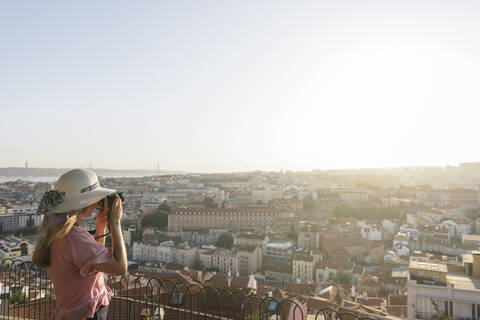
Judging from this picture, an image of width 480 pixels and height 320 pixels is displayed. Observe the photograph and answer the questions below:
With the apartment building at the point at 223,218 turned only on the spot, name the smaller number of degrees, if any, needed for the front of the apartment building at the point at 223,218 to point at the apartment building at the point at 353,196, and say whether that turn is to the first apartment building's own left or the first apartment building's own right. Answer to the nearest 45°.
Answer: approximately 135° to the first apartment building's own left

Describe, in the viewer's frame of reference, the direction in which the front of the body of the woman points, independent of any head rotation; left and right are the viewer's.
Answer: facing to the right of the viewer

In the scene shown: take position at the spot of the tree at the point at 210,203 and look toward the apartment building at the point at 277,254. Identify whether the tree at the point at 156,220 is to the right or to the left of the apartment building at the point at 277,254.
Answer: right

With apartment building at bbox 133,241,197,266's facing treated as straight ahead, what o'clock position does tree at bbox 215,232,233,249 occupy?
The tree is roughly at 8 o'clock from the apartment building.

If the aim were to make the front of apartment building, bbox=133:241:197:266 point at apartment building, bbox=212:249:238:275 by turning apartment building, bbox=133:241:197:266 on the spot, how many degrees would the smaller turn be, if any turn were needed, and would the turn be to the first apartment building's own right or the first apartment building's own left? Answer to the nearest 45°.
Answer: approximately 45° to the first apartment building's own left

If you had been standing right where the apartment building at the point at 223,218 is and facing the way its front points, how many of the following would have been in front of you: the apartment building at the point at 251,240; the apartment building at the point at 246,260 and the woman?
3

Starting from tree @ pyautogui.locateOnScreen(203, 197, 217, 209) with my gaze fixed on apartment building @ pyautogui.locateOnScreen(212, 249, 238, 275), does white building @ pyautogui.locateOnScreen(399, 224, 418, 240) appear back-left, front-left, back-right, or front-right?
front-left

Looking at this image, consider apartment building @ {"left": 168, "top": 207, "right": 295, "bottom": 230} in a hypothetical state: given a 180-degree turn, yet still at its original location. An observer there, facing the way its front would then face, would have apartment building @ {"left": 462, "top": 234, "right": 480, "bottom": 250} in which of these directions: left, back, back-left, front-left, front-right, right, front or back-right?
back-right

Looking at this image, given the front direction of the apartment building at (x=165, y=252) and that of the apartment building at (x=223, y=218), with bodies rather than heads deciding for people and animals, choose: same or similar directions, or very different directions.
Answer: same or similar directions

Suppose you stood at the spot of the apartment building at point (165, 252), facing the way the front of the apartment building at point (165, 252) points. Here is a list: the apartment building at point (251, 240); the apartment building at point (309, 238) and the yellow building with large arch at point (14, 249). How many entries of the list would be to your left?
2

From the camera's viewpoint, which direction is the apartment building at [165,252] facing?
toward the camera

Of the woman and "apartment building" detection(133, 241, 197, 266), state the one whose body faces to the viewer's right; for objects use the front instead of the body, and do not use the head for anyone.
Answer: the woman

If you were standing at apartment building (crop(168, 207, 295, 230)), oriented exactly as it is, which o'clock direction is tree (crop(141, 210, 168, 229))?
The tree is roughly at 3 o'clock from the apartment building.

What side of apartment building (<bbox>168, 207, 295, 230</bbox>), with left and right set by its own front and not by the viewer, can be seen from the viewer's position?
front

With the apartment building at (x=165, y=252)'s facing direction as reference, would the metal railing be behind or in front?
in front
